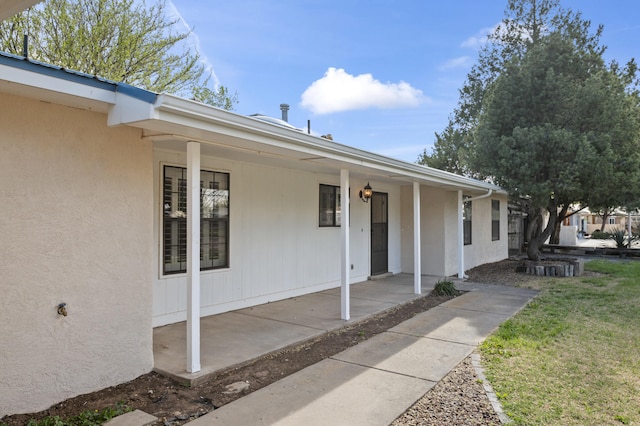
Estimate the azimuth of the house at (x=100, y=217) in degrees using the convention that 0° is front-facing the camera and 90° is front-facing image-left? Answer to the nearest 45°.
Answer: approximately 315°

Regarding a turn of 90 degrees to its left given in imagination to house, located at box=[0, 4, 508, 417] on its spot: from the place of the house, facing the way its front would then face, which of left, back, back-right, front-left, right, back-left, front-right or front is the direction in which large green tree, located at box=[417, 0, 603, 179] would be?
front

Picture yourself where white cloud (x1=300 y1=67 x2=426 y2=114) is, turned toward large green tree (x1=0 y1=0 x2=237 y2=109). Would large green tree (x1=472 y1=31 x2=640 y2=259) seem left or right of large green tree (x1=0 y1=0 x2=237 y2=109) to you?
left

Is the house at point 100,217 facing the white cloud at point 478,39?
no

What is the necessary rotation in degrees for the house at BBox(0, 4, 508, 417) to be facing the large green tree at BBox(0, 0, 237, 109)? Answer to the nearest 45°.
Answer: approximately 135° to its left

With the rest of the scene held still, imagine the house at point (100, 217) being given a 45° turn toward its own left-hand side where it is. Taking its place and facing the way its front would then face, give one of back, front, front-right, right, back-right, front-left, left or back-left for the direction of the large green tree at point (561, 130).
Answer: front-left

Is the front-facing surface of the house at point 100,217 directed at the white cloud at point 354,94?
no
